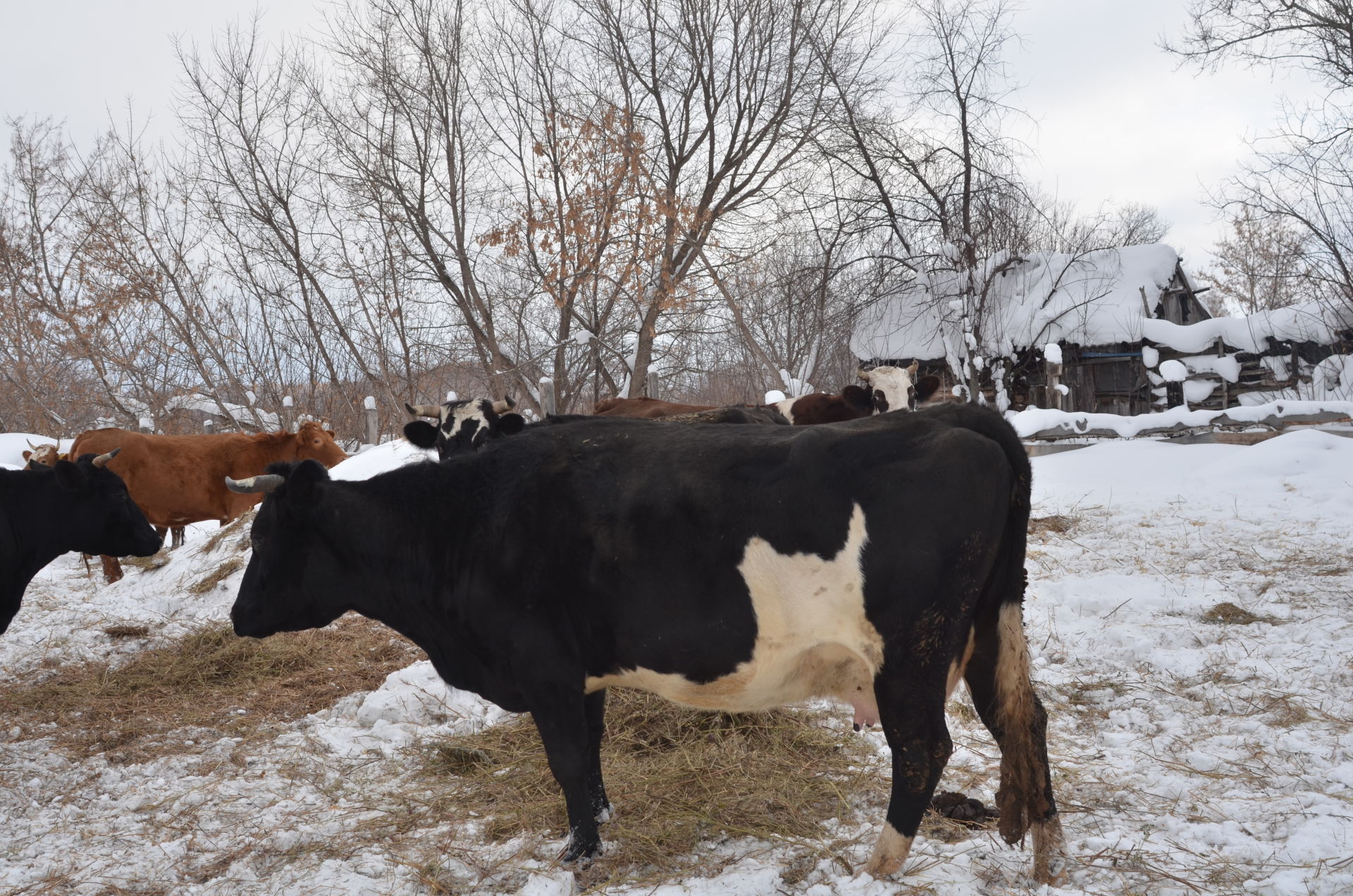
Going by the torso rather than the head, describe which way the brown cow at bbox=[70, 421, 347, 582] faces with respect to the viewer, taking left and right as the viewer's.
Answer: facing to the right of the viewer

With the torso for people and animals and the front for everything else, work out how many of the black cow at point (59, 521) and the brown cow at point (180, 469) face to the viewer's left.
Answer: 0

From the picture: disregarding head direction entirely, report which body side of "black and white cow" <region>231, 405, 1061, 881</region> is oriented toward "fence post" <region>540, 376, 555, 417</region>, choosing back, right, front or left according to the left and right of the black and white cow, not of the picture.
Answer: right

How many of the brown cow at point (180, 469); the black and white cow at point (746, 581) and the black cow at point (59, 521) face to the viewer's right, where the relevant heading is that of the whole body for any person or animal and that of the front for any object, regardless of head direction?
2

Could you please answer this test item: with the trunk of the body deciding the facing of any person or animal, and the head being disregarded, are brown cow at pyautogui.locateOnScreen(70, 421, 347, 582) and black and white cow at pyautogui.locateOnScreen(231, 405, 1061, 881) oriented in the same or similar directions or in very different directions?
very different directions

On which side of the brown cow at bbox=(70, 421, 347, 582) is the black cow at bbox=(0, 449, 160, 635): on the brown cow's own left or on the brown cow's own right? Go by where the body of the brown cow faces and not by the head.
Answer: on the brown cow's own right

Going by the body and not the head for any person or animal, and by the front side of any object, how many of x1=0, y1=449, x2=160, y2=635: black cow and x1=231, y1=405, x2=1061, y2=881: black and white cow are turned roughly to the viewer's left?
1

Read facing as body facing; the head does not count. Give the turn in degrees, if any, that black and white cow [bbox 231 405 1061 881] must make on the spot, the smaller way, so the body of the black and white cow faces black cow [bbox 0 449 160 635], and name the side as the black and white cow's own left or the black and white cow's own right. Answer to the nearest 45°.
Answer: approximately 45° to the black and white cow's own right

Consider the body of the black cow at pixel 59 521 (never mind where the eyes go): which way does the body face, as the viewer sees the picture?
to the viewer's right

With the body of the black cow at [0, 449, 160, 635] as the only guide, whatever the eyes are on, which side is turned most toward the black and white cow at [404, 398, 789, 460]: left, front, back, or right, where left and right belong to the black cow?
front

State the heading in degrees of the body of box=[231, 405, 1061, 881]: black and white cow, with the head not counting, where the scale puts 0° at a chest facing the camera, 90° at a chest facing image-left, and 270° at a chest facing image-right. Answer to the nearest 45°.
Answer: approximately 90°

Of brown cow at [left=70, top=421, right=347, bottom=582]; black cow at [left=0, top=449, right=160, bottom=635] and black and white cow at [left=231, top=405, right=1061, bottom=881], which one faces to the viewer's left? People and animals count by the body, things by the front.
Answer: the black and white cow
